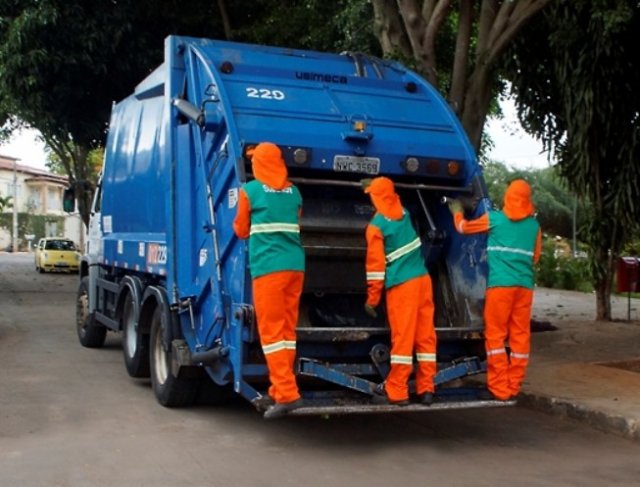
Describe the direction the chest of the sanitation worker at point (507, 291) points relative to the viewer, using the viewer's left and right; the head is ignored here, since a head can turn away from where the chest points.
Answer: facing away from the viewer

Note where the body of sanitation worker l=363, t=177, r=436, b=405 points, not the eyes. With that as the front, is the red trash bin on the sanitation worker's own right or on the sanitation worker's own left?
on the sanitation worker's own right

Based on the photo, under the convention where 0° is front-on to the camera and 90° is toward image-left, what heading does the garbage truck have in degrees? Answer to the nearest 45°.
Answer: approximately 135°

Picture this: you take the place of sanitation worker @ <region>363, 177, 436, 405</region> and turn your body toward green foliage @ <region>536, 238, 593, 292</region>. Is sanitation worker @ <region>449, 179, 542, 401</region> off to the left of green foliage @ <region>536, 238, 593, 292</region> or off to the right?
right

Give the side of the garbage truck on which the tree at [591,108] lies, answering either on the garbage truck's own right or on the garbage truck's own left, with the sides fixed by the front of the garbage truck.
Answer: on the garbage truck's own right

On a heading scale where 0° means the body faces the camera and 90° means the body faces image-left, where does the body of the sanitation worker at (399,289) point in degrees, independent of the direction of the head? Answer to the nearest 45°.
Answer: approximately 135°

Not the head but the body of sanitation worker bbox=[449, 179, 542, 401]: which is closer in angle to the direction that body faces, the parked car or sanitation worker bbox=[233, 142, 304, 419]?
the parked car

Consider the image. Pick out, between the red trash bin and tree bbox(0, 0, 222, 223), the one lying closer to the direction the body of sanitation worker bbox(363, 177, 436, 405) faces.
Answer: the tree

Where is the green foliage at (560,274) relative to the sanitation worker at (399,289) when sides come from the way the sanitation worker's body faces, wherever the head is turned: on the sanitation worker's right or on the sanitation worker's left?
on the sanitation worker's right
